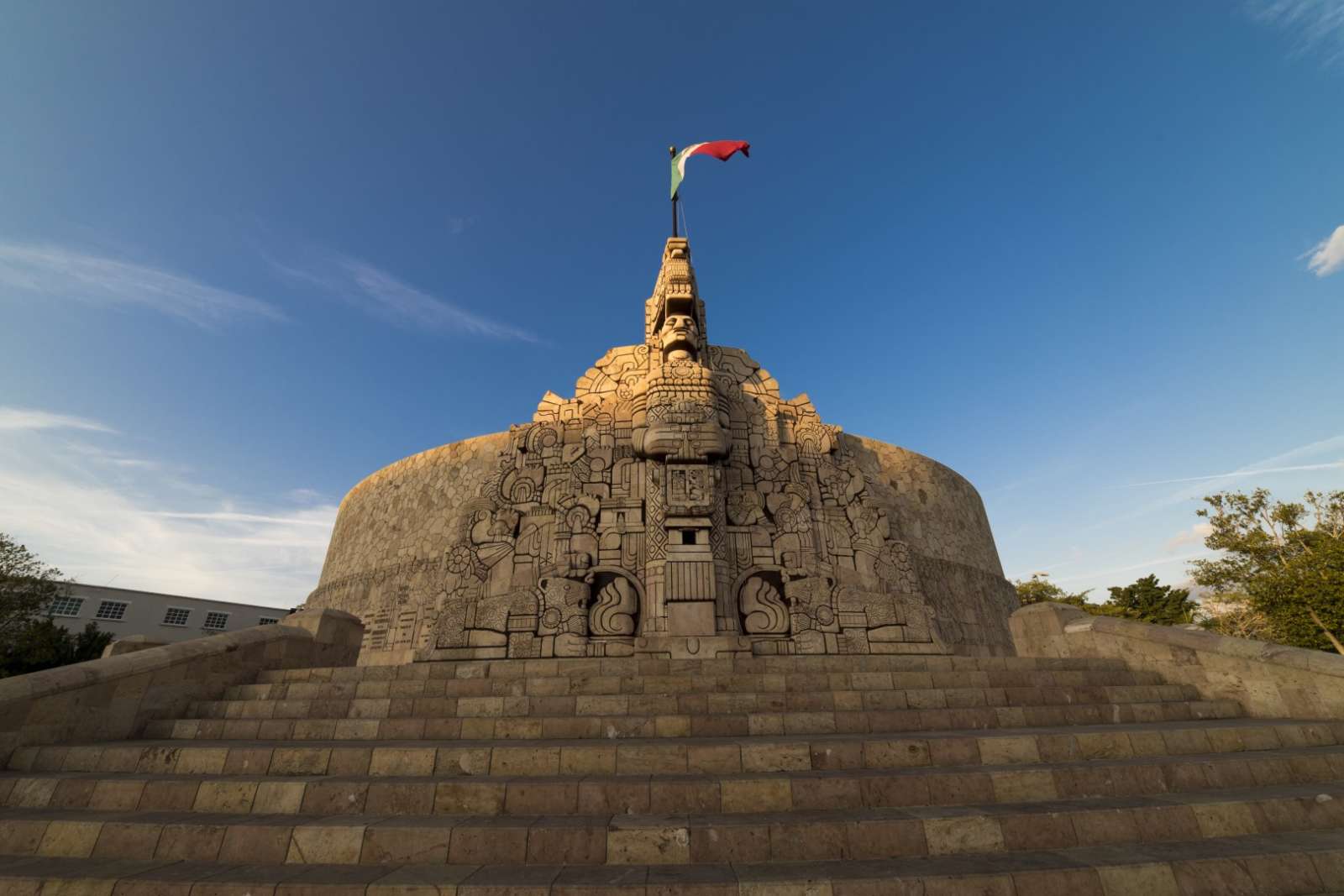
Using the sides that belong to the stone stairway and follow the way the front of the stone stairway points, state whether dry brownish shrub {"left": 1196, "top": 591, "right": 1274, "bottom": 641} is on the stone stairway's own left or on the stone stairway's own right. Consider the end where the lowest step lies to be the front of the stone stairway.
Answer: on the stone stairway's own left

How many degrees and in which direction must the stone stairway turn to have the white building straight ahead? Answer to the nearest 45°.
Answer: approximately 135° to its right

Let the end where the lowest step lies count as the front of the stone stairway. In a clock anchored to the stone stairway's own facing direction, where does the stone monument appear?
The stone monument is roughly at 6 o'clock from the stone stairway.

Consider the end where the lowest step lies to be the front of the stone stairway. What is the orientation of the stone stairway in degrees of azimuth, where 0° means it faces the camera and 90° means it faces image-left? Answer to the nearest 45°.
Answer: approximately 0°

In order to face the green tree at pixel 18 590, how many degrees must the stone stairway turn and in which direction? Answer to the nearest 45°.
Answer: approximately 135° to its right

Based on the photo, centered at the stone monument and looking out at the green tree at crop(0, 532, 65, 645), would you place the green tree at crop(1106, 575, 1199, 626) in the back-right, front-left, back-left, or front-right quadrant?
back-right

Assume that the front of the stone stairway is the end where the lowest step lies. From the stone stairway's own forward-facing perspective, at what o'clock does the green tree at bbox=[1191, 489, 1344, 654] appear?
The green tree is roughly at 8 o'clock from the stone stairway.

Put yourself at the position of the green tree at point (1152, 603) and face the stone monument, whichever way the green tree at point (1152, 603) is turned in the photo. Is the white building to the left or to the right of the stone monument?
right

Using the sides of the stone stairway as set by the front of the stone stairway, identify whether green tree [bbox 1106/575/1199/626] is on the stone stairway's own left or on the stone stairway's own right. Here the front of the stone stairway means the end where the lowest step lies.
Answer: on the stone stairway's own left

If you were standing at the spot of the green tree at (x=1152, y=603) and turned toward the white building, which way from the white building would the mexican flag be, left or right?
left
